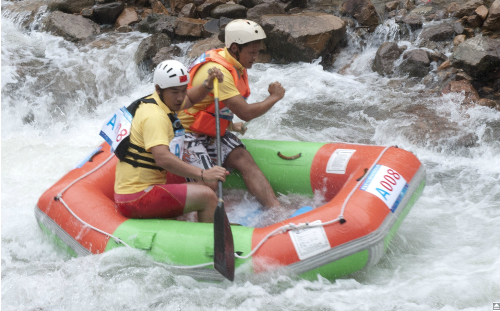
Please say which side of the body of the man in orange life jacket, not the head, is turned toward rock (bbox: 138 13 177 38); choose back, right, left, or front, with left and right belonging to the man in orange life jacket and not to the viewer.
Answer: left

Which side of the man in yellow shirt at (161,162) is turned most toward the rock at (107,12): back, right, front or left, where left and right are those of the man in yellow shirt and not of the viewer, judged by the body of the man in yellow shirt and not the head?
left

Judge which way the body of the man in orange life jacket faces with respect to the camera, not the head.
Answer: to the viewer's right

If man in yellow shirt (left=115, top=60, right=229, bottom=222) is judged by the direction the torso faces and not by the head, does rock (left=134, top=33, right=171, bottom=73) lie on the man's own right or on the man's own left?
on the man's own left

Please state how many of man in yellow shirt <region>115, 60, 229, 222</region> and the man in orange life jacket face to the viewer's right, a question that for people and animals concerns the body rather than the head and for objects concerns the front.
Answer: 2

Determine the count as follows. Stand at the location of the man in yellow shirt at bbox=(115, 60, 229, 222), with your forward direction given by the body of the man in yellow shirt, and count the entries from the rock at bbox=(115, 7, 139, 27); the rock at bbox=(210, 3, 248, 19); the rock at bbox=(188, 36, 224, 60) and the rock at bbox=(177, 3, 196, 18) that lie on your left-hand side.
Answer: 4
